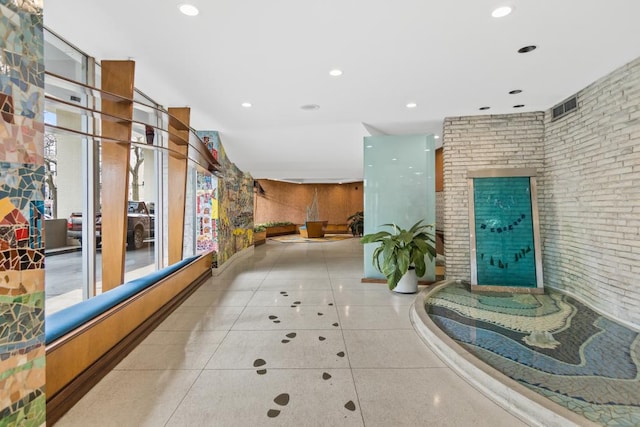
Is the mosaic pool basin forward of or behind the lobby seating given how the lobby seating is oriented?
forward

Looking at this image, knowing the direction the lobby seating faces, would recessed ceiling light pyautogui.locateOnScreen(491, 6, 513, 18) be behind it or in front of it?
in front

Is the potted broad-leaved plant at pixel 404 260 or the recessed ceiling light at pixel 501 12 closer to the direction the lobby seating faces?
the recessed ceiling light

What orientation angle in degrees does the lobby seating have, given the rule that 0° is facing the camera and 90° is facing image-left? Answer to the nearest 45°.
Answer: approximately 315°

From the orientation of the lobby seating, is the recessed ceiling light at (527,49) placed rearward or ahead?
ahead
